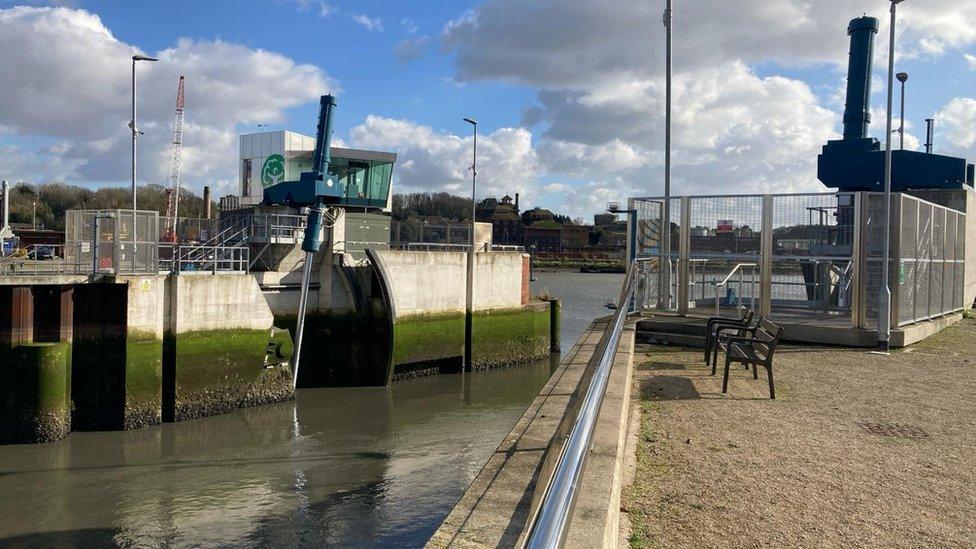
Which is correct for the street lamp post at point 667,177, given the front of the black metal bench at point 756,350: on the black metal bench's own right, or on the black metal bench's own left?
on the black metal bench's own right

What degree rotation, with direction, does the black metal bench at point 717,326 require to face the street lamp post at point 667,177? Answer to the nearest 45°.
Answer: approximately 90° to its right

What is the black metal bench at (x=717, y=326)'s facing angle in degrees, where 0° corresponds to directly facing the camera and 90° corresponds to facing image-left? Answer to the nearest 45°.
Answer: approximately 90°

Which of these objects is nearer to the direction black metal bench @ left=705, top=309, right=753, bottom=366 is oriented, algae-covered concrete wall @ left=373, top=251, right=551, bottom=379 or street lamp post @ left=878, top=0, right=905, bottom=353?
the algae-covered concrete wall

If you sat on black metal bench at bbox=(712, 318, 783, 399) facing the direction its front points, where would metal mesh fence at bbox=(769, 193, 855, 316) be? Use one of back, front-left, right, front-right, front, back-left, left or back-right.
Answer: right

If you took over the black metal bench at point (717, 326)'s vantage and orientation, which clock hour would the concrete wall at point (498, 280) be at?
The concrete wall is roughly at 2 o'clock from the black metal bench.

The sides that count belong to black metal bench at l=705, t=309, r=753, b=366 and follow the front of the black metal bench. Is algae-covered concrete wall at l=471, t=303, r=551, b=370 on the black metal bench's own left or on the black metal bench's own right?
on the black metal bench's own right

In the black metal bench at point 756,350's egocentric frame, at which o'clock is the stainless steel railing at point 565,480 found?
The stainless steel railing is roughly at 9 o'clock from the black metal bench.

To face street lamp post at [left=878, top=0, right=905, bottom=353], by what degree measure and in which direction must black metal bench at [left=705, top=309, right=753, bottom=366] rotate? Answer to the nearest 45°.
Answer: approximately 135° to its right

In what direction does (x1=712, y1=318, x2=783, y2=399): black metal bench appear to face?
to the viewer's left

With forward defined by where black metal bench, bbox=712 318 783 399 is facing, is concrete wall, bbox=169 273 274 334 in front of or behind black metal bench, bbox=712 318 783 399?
in front

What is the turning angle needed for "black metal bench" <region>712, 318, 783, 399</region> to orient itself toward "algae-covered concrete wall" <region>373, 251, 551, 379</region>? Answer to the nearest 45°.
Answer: approximately 45° to its right

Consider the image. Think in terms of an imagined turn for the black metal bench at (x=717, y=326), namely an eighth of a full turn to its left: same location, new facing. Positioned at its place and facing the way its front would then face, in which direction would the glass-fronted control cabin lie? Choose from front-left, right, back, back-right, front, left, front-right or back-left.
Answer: right
